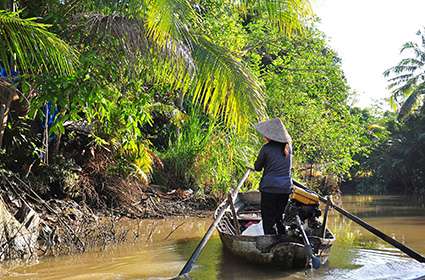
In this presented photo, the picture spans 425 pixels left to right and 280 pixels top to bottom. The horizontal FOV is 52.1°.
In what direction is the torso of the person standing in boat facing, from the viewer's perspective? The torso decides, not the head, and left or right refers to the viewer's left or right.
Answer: facing away from the viewer and to the left of the viewer

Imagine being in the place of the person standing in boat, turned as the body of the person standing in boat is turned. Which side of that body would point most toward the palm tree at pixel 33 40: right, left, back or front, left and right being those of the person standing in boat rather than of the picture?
left
